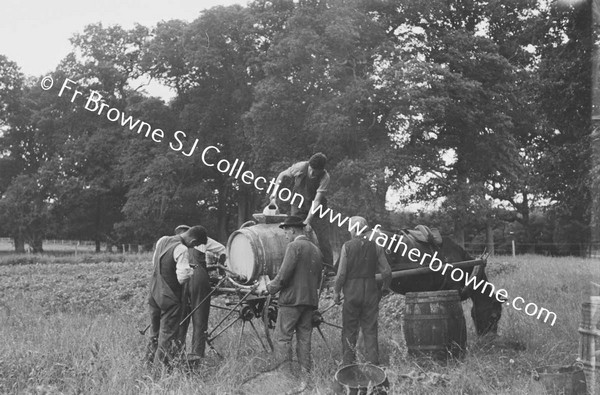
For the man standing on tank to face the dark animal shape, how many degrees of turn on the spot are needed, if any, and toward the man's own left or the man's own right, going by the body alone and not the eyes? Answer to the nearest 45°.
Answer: approximately 135° to the man's own left

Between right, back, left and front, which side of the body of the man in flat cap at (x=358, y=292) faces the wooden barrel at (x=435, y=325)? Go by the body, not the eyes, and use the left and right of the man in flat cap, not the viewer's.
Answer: right

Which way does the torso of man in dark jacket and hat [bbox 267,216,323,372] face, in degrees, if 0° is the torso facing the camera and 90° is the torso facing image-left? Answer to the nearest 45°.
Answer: approximately 135°

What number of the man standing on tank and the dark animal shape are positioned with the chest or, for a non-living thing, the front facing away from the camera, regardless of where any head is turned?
0

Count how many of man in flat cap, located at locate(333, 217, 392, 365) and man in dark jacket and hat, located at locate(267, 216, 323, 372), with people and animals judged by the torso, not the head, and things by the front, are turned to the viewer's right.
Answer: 0

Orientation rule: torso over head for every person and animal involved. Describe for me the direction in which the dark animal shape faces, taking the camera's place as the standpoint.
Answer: facing to the right of the viewer

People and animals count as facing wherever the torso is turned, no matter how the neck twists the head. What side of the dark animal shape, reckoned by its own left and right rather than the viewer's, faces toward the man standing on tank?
back

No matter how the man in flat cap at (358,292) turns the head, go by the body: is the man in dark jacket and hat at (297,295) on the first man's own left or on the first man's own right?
on the first man's own left

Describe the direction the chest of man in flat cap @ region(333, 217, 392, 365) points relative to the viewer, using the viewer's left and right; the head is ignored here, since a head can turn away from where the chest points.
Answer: facing away from the viewer

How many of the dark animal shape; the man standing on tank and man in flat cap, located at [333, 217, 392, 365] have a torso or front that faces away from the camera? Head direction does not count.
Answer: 1

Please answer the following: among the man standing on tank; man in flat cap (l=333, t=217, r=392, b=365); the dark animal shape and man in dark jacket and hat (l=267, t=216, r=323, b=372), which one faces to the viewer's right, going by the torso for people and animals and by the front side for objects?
the dark animal shape

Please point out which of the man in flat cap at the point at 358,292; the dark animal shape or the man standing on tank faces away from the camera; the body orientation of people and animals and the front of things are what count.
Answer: the man in flat cap
